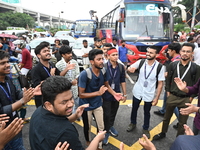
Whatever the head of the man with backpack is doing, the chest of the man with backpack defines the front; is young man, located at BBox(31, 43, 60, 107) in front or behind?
behind

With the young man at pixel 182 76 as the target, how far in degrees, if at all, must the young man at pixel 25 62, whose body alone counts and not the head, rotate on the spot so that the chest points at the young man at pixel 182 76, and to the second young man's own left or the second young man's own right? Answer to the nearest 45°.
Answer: approximately 135° to the second young man's own left

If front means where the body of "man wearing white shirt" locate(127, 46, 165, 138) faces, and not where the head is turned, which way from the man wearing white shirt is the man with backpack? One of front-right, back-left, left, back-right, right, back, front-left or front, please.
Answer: front-right

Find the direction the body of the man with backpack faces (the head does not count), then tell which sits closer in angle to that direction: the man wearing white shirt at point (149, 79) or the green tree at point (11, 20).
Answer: the man wearing white shirt

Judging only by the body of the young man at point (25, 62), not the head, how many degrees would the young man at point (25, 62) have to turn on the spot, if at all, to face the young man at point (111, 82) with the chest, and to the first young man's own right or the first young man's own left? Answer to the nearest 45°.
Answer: approximately 135° to the first young man's own left

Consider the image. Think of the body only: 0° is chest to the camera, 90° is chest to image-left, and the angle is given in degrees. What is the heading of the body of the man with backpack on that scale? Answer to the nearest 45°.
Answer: approximately 315°

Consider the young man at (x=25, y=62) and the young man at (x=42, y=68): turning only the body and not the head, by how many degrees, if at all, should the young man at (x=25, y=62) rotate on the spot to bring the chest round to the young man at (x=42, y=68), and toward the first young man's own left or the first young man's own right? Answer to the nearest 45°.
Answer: approximately 90° to the first young man's own left

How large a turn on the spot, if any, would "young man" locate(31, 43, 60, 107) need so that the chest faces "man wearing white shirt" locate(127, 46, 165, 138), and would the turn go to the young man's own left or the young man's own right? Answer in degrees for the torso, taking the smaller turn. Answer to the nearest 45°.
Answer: approximately 45° to the young man's own left

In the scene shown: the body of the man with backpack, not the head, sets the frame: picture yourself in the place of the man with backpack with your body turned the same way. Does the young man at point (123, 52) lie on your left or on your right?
on your left
